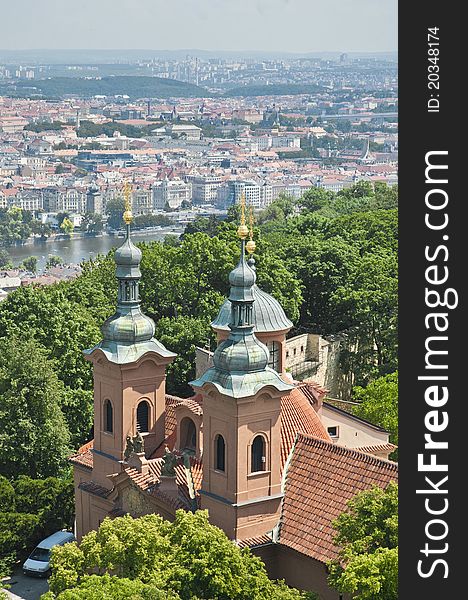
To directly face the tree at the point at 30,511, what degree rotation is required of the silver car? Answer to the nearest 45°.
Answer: approximately 135° to its right

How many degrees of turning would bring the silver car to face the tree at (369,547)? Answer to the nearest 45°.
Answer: approximately 90° to its left

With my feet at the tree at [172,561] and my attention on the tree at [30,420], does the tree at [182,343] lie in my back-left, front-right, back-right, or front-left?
front-right

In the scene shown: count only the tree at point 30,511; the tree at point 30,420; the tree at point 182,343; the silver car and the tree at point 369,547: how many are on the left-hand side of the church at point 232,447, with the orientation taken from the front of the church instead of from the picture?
1

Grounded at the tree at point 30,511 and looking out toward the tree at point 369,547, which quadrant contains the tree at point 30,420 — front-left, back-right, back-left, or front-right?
back-left

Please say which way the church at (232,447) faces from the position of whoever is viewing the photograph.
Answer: facing the viewer and to the left of the viewer

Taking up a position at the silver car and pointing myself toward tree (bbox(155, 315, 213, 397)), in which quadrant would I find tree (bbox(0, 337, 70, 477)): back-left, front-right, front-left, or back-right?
front-left

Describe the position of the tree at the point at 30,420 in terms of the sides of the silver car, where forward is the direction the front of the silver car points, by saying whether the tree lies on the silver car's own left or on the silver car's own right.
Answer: on the silver car's own right

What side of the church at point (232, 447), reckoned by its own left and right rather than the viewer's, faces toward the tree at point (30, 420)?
right

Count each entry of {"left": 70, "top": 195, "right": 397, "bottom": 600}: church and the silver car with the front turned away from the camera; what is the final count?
0

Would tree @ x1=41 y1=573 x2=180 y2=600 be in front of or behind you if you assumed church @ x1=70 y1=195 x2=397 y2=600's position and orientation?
in front
